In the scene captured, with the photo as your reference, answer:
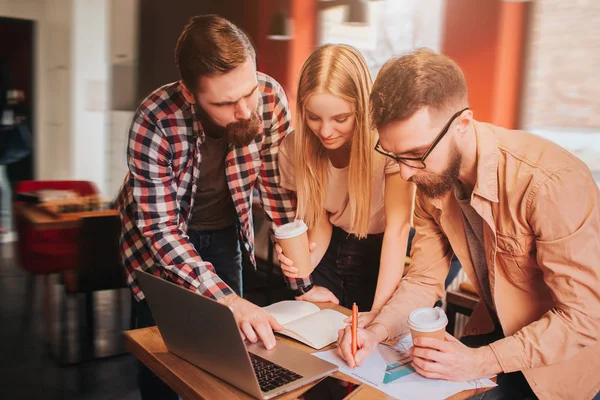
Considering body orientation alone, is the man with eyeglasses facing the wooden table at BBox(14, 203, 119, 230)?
no

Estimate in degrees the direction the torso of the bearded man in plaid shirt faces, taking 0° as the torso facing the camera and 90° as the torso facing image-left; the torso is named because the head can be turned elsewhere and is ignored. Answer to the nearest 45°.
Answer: approximately 315°

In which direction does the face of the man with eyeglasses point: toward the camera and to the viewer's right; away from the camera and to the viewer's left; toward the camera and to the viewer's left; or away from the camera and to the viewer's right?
toward the camera and to the viewer's left

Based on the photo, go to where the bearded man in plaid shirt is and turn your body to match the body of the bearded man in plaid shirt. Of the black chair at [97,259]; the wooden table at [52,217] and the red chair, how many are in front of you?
0

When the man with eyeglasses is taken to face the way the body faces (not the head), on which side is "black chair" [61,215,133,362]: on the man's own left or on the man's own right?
on the man's own right

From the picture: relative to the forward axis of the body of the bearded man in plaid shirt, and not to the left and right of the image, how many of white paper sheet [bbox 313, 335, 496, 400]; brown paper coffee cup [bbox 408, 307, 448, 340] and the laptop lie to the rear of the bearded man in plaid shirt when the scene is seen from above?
0

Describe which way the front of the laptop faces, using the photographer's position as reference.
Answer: facing away from the viewer and to the right of the viewer

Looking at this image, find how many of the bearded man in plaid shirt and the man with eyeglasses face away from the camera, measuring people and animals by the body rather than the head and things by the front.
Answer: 0

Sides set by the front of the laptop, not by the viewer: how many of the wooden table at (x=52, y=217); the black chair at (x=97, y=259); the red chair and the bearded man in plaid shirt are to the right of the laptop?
0

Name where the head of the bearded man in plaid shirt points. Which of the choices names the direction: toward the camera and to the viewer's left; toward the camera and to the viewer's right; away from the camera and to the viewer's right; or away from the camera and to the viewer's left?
toward the camera and to the viewer's right

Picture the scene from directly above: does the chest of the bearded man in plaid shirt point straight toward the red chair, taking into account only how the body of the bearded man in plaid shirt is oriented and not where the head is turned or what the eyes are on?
no

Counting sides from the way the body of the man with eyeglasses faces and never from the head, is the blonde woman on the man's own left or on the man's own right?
on the man's own right

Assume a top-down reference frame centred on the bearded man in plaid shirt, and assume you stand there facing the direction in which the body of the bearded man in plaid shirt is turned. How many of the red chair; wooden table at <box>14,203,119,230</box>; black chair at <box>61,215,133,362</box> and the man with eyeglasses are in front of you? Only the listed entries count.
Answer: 1

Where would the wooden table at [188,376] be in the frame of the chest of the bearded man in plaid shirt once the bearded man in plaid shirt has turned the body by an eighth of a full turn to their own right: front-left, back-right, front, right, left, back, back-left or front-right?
front

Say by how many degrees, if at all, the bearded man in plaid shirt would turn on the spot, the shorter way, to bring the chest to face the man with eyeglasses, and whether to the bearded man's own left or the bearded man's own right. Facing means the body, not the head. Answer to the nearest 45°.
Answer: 0° — they already face them
